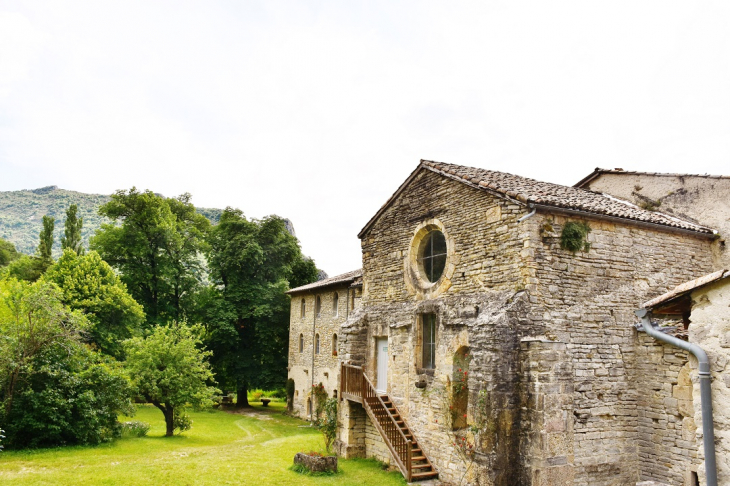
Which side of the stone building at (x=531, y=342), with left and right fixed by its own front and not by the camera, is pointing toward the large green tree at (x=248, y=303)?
right

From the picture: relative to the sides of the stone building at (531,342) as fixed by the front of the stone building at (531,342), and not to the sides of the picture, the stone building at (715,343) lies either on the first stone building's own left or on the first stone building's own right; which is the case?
on the first stone building's own left

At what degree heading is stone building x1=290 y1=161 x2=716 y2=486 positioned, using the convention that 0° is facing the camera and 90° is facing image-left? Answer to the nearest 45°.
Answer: approximately 45°

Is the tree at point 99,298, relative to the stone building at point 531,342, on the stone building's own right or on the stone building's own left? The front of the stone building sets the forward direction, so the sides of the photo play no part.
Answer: on the stone building's own right

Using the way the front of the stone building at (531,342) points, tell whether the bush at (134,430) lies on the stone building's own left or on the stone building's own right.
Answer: on the stone building's own right

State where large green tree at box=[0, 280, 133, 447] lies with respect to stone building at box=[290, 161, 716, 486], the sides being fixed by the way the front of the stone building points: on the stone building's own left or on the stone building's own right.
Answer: on the stone building's own right

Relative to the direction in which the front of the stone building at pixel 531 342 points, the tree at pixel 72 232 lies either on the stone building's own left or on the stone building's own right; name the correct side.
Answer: on the stone building's own right
